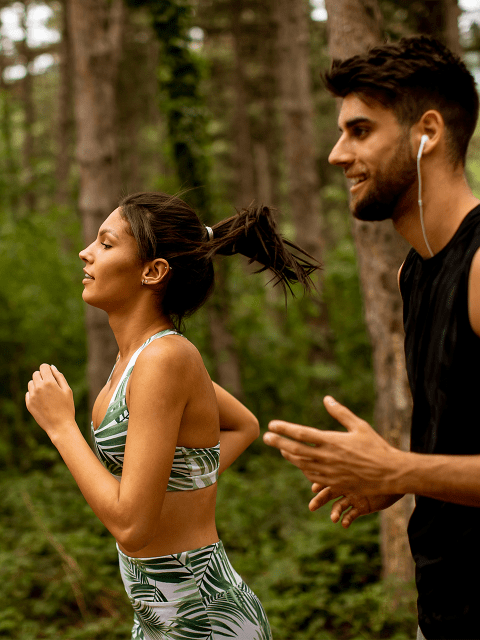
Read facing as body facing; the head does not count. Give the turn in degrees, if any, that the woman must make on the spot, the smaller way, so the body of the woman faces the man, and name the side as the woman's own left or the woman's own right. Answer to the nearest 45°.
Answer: approximately 135° to the woman's own left

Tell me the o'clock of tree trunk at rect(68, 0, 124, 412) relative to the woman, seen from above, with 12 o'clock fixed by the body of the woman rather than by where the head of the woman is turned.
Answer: The tree trunk is roughly at 3 o'clock from the woman.

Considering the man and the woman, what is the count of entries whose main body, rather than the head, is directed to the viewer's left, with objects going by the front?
2

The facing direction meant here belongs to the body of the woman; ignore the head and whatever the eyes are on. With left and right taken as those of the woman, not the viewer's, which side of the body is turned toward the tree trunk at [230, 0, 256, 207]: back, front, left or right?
right

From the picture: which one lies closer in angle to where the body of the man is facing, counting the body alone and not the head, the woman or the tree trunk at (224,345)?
the woman

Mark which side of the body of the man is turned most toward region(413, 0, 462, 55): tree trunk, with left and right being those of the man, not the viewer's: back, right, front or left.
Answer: right

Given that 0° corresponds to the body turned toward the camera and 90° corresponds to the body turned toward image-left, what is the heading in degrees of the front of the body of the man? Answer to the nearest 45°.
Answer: approximately 90°

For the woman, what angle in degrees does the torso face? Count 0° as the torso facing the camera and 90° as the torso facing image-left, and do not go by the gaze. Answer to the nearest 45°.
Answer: approximately 90°

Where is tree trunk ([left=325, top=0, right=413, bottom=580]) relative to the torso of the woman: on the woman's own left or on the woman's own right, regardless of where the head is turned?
on the woman's own right
